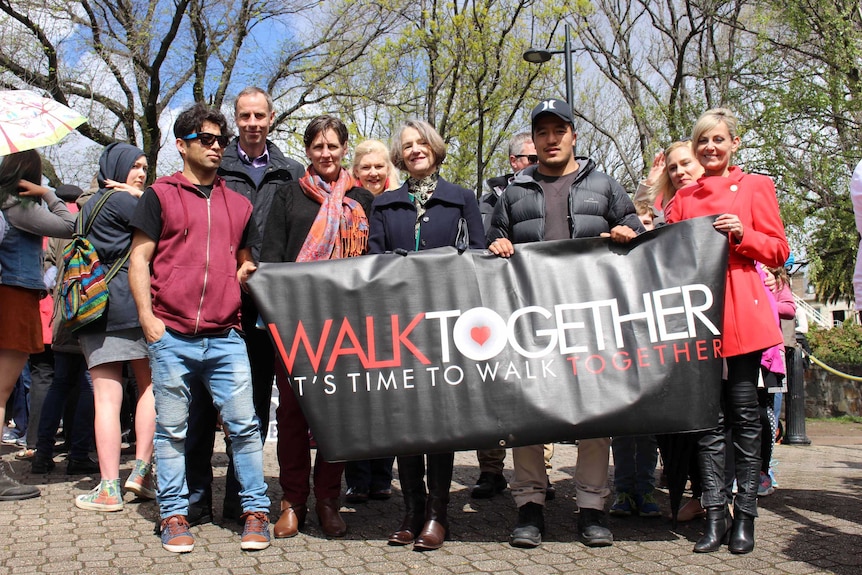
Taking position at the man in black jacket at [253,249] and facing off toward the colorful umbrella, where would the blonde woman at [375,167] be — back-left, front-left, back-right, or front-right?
back-right

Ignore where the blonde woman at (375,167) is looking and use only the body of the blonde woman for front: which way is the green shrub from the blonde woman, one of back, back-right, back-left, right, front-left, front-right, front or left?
back-left

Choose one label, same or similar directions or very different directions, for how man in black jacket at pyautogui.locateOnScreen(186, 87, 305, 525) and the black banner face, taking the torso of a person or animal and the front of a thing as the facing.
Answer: same or similar directions

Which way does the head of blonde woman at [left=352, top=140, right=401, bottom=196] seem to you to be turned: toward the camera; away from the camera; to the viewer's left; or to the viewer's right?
toward the camera

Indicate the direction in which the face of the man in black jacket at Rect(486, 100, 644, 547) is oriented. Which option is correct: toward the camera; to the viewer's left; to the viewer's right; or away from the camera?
toward the camera

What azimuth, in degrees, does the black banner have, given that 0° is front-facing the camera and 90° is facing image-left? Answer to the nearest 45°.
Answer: approximately 0°

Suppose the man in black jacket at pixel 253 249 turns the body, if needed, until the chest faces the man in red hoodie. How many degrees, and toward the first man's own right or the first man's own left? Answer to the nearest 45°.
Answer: approximately 45° to the first man's own right

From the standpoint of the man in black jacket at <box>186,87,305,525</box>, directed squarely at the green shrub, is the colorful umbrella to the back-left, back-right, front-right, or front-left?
back-left

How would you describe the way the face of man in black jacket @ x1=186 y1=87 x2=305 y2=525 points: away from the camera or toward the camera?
toward the camera

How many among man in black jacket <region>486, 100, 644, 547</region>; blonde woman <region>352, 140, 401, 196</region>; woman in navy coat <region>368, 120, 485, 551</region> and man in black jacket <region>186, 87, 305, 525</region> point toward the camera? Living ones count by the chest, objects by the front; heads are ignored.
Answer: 4

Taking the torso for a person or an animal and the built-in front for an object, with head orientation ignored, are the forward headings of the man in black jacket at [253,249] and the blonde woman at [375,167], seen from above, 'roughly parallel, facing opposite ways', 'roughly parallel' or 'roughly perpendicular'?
roughly parallel

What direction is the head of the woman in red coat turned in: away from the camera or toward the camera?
toward the camera

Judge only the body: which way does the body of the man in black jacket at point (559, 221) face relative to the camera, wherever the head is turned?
toward the camera

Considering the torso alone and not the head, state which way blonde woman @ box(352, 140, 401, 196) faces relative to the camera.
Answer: toward the camera

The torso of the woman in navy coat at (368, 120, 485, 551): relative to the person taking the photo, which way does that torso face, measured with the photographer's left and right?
facing the viewer

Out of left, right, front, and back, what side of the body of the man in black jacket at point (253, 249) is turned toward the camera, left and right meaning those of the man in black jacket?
front
